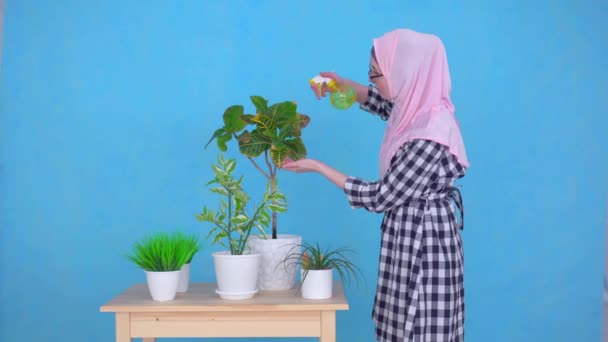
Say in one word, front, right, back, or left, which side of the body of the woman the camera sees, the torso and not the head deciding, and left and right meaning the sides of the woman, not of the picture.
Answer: left

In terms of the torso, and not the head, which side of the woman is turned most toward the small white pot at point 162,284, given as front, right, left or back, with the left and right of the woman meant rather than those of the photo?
front

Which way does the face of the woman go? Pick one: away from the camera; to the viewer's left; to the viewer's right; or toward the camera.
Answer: to the viewer's left

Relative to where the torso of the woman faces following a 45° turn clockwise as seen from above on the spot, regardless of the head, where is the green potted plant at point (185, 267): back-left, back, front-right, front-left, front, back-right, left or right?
front-left

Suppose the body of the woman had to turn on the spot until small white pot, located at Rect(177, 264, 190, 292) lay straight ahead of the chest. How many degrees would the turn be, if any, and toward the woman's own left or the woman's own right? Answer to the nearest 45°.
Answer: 0° — they already face it
